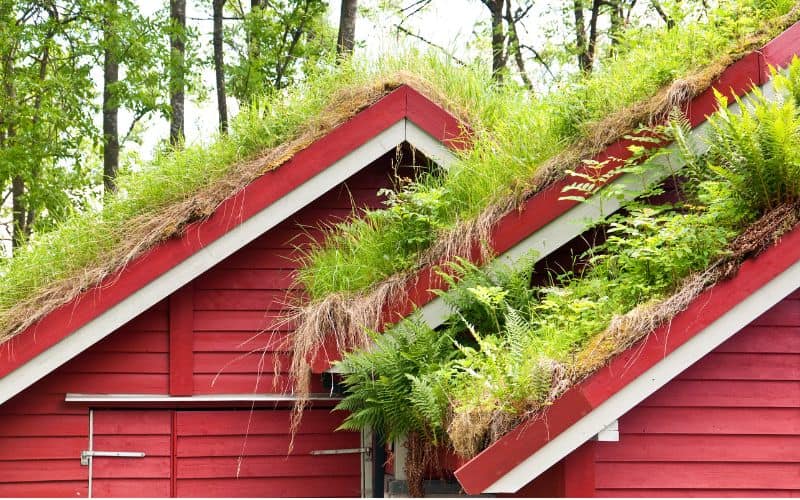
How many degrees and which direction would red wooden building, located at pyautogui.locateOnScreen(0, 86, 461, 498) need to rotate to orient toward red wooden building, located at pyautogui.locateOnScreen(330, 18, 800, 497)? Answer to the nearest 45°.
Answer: approximately 45° to its left

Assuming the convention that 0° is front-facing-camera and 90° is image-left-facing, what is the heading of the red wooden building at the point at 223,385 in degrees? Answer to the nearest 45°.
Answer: approximately 0°

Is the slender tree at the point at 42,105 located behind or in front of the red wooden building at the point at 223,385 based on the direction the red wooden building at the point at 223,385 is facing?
behind

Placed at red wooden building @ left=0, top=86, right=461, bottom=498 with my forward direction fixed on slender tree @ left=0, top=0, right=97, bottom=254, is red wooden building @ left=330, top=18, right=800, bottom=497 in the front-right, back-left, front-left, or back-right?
back-right

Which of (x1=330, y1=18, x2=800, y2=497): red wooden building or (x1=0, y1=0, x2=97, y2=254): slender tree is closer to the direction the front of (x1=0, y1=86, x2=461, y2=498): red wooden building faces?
the red wooden building
